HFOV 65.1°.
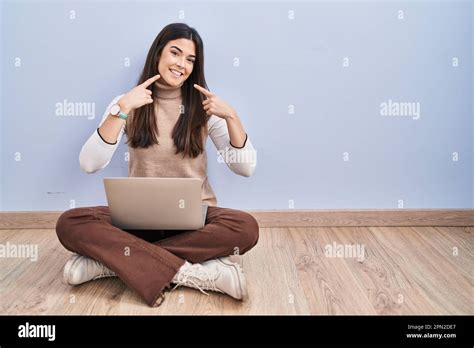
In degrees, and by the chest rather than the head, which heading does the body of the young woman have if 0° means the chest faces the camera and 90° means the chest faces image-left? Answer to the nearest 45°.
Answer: approximately 0°
